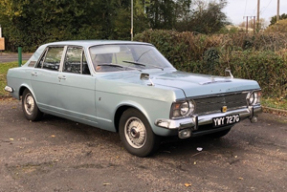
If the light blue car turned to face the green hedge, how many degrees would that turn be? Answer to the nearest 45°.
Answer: approximately 90° to its left

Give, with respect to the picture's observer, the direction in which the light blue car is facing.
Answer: facing the viewer and to the right of the viewer
